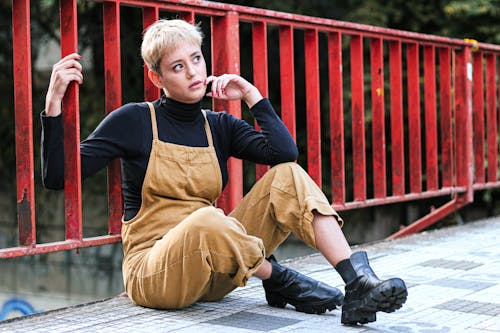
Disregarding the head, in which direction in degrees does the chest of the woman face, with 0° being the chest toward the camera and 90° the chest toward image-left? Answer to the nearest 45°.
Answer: approximately 315°

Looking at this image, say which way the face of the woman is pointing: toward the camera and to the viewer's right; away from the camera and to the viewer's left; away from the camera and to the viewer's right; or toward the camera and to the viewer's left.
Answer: toward the camera and to the viewer's right
